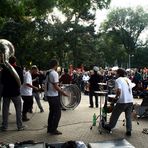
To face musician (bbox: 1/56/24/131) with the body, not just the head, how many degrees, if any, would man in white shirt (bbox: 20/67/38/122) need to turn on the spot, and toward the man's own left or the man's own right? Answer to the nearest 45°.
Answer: approximately 90° to the man's own right
